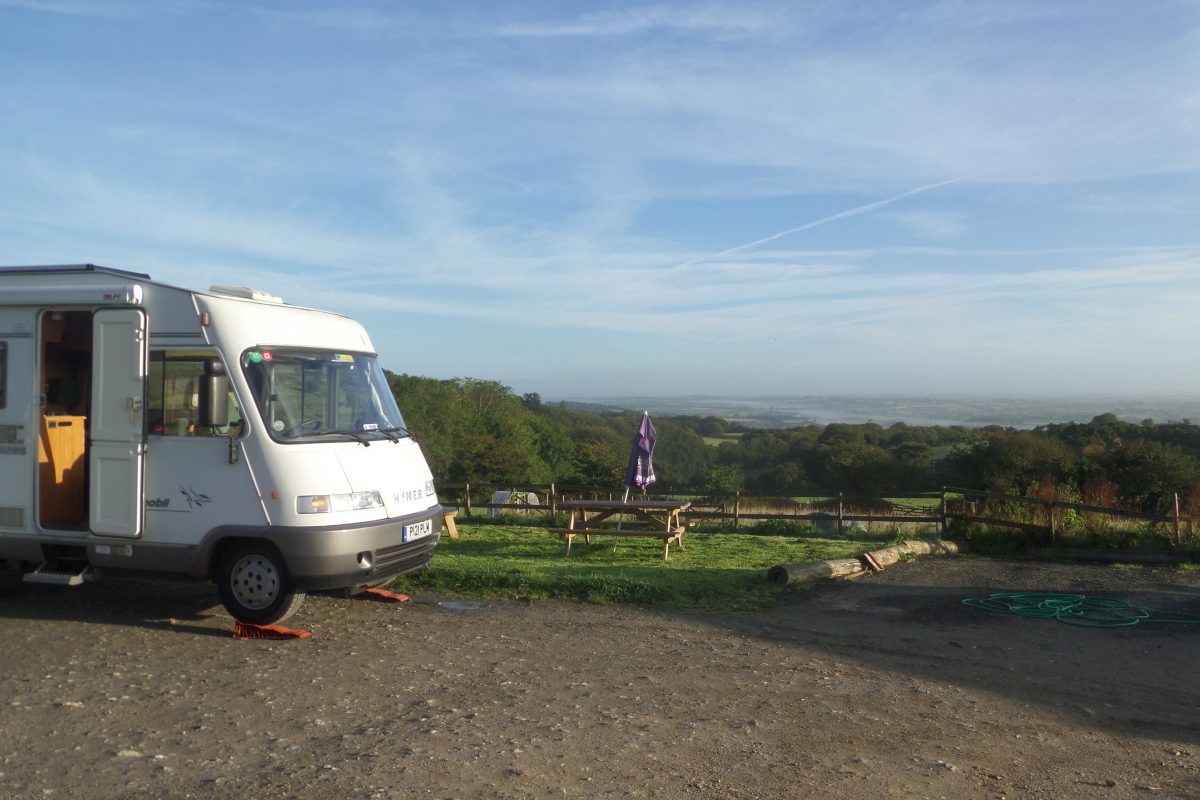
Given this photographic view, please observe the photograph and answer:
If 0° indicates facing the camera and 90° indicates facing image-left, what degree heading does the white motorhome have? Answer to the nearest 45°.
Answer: approximately 315°

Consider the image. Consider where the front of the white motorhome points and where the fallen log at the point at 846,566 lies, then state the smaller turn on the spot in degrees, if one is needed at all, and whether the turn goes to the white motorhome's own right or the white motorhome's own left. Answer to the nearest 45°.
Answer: approximately 45° to the white motorhome's own left

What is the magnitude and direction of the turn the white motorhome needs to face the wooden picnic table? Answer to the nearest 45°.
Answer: approximately 90° to its left

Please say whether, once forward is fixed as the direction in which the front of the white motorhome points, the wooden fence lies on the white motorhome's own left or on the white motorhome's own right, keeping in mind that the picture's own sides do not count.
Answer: on the white motorhome's own left

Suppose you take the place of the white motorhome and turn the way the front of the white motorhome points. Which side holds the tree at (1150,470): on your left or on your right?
on your left

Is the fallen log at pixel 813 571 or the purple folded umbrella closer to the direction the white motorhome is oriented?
the fallen log

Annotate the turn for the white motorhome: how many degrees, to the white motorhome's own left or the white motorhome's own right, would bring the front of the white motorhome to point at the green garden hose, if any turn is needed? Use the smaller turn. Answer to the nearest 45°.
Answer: approximately 45° to the white motorhome's own left

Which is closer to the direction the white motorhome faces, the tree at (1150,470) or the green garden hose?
the green garden hose

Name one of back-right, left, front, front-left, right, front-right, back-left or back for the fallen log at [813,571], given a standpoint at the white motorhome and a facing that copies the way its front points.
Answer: front-left

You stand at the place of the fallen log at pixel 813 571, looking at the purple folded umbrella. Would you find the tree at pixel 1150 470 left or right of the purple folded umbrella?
right
